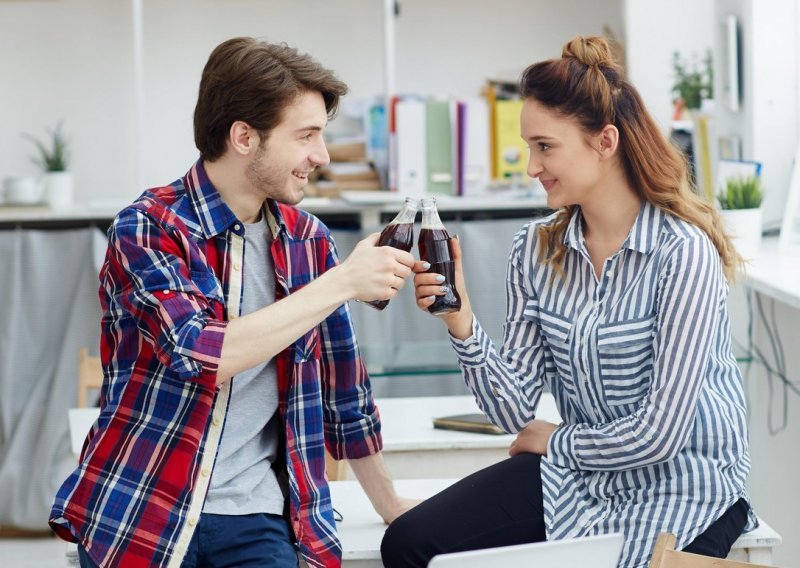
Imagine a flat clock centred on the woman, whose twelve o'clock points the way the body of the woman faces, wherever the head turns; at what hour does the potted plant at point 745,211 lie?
The potted plant is roughly at 5 o'clock from the woman.

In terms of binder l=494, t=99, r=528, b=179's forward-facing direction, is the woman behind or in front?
in front

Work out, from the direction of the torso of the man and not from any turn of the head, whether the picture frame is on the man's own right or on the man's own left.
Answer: on the man's own left

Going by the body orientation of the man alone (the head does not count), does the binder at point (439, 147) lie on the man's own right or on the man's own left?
on the man's own left

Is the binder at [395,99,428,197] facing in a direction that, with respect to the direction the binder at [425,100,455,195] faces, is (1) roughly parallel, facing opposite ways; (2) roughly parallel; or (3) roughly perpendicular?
roughly parallel

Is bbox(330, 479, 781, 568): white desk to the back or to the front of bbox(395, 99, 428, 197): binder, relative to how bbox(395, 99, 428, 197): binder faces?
to the front

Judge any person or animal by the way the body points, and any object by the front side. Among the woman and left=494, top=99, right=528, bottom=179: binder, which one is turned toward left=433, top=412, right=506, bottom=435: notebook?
the binder

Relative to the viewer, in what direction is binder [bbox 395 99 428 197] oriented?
toward the camera

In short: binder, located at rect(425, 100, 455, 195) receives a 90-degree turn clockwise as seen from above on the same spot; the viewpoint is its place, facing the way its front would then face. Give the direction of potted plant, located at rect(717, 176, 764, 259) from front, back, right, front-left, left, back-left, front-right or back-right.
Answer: back-left

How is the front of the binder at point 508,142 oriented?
toward the camera

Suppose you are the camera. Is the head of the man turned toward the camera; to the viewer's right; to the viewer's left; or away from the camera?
to the viewer's right

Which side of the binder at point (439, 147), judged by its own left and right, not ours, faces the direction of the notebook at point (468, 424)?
front

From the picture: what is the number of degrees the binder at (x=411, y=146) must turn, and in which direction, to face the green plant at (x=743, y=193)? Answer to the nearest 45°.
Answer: approximately 45° to its left

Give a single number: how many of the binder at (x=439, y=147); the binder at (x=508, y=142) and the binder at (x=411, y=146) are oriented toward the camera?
3

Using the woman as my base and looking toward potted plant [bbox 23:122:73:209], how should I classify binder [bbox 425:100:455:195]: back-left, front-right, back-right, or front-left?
front-right

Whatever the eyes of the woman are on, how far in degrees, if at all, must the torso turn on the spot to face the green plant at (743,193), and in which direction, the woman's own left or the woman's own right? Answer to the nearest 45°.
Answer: approximately 135° to the woman's own right

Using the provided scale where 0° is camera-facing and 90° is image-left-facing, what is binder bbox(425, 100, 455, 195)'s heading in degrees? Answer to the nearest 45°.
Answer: approximately 0°

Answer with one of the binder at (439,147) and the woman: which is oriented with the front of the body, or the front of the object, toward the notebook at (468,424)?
the binder

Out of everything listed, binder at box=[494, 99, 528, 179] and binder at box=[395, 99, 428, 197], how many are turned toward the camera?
2
